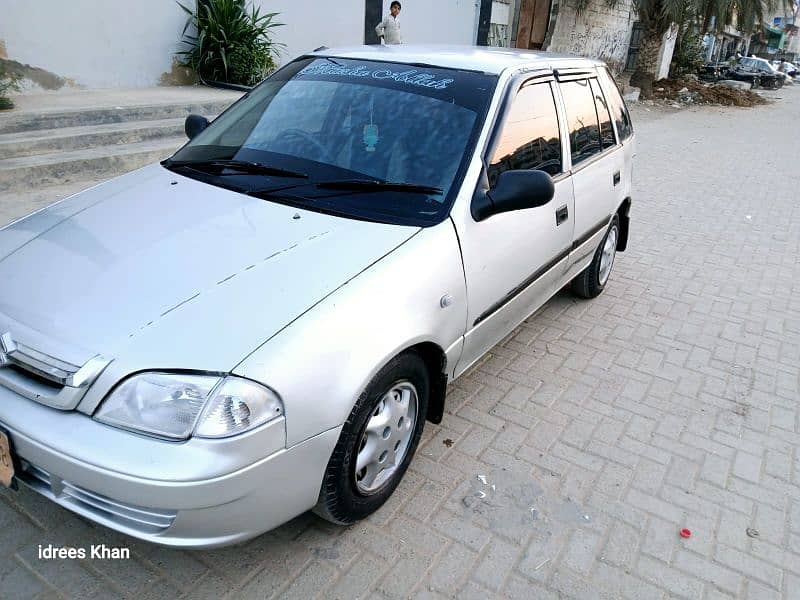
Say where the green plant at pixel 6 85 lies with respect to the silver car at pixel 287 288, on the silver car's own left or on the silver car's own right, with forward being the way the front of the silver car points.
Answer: on the silver car's own right

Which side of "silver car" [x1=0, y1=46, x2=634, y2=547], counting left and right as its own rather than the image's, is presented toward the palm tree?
back

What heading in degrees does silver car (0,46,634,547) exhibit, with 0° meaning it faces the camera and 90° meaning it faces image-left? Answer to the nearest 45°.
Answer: approximately 45°

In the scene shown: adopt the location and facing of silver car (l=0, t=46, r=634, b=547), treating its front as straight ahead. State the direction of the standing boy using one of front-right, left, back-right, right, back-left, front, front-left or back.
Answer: back-right

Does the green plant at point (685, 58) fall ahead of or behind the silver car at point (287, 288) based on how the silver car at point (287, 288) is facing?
behind

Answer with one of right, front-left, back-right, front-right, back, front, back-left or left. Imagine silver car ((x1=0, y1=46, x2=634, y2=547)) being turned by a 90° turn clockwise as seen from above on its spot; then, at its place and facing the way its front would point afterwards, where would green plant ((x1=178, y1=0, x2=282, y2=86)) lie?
front-right
